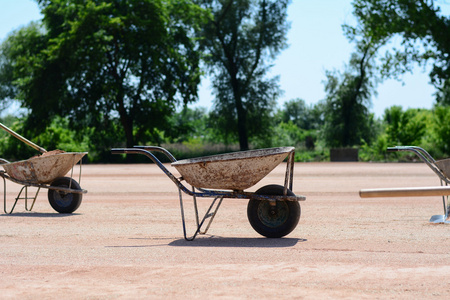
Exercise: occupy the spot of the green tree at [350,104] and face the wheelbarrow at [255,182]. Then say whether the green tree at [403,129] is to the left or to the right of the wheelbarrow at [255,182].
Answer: left

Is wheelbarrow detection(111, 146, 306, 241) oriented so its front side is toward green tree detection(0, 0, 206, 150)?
no

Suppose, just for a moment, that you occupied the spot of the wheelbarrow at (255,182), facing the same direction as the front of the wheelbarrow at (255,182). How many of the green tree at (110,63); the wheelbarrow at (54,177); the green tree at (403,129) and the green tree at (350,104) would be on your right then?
0

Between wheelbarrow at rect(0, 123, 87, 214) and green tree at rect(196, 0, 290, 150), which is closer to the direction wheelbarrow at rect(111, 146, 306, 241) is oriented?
the green tree

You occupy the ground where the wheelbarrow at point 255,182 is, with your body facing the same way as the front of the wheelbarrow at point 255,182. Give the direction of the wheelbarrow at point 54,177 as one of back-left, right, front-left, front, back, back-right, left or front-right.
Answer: back-left

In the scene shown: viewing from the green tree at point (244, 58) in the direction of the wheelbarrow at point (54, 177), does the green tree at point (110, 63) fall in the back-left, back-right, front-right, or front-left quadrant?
front-right

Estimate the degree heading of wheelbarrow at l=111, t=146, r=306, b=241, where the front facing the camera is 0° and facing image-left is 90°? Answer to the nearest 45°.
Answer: approximately 270°

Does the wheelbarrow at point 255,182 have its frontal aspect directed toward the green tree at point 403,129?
no

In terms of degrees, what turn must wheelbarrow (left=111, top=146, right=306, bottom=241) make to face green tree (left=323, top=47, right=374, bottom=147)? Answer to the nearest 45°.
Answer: approximately 90° to its left

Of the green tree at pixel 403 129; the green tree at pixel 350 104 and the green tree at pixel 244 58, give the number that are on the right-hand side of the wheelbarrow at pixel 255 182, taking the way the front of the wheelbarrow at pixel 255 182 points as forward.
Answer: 0

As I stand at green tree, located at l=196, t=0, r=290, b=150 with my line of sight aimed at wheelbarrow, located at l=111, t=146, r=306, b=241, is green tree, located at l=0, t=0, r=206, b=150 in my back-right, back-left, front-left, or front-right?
front-right

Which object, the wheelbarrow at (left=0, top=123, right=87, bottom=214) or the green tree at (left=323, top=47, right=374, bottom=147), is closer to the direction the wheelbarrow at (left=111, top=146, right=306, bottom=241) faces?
the green tree

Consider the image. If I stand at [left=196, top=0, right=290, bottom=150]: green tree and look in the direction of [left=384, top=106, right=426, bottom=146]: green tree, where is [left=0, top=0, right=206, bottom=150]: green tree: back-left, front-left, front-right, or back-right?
back-right

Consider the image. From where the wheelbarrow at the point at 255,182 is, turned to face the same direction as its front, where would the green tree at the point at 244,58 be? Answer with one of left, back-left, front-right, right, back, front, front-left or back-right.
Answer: left

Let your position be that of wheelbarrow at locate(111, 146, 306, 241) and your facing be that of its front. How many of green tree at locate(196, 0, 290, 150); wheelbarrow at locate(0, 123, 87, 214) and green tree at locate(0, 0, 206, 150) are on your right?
0

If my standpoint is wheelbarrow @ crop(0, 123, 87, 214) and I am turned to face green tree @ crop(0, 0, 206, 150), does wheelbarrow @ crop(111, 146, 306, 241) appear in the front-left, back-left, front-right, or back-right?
back-right

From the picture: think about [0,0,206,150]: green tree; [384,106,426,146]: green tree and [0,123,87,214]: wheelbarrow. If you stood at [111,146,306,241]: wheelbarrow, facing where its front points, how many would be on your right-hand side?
0
